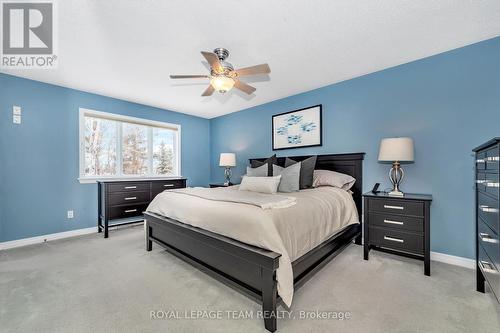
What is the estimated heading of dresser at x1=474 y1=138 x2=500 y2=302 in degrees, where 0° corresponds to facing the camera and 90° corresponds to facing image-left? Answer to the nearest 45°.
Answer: approximately 90°

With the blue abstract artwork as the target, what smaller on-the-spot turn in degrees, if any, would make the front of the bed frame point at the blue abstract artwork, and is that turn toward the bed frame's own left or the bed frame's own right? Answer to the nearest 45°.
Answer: approximately 180°

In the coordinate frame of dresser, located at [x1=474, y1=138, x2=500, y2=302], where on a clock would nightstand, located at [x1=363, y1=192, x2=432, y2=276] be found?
The nightstand is roughly at 1 o'clock from the dresser.

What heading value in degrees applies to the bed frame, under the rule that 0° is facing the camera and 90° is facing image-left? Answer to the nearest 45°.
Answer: approximately 45°

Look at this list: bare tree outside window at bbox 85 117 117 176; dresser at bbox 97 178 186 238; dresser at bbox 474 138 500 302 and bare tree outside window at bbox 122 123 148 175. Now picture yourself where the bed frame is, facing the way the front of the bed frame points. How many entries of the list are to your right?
3

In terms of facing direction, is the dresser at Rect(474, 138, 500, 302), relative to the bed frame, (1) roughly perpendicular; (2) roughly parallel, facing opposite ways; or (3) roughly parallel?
roughly perpendicular
